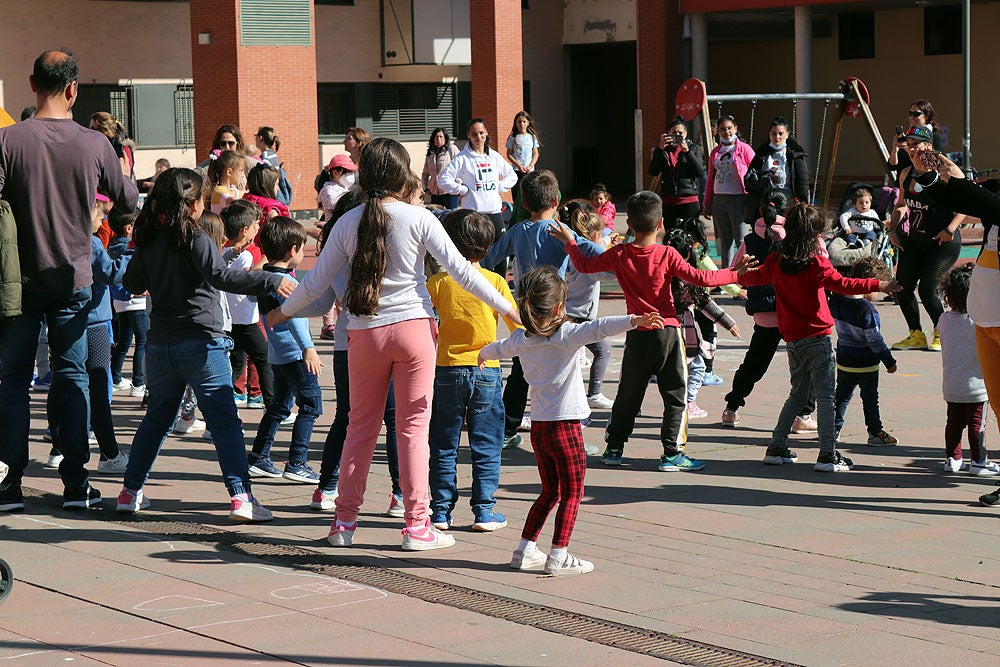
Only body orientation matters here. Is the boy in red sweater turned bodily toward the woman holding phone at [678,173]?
yes

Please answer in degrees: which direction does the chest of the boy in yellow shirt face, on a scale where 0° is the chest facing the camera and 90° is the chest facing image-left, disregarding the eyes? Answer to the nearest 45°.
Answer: approximately 180°

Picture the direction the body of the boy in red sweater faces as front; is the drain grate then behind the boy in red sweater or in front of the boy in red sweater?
behind

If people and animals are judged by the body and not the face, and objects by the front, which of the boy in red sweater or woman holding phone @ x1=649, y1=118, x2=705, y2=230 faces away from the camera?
the boy in red sweater

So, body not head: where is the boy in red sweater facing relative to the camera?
away from the camera

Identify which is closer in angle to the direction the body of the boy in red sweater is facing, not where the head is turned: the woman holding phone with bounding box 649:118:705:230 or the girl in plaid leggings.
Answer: the woman holding phone

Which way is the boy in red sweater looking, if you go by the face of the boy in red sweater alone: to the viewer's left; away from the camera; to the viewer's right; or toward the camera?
away from the camera

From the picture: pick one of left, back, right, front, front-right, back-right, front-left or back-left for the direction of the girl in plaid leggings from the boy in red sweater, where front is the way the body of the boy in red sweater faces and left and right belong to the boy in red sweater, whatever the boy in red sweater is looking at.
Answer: back

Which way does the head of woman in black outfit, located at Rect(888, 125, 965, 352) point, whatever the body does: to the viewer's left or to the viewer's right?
to the viewer's left

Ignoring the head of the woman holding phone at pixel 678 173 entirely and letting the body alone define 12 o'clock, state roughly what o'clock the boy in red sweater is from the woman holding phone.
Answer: The boy in red sweater is roughly at 12 o'clock from the woman holding phone.
